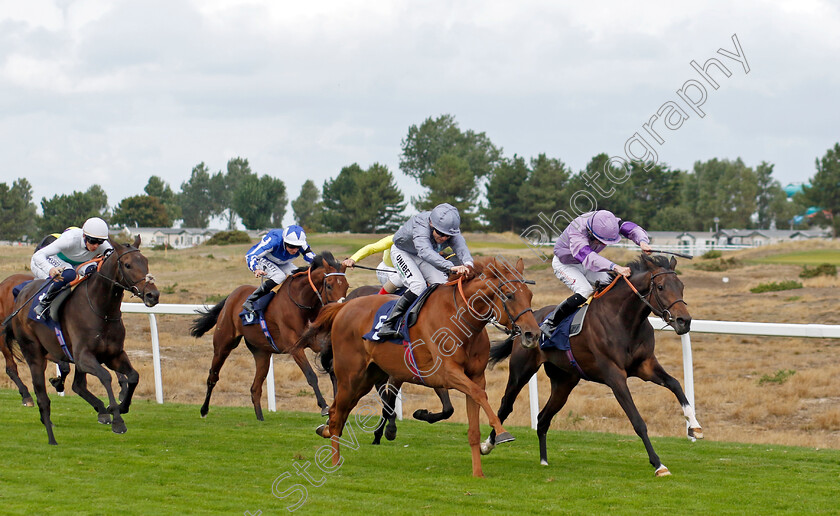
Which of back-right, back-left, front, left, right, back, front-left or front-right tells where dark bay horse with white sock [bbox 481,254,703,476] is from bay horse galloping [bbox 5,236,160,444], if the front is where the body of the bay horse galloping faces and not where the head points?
front

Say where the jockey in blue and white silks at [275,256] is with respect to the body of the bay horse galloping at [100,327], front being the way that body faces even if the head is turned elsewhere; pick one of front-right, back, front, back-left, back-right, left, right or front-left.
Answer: left

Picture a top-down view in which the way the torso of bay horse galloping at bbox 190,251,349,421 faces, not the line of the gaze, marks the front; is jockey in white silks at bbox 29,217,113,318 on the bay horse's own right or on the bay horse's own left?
on the bay horse's own right

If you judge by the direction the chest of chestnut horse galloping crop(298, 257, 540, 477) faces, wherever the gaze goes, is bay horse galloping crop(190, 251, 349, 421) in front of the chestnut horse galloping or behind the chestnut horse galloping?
behind

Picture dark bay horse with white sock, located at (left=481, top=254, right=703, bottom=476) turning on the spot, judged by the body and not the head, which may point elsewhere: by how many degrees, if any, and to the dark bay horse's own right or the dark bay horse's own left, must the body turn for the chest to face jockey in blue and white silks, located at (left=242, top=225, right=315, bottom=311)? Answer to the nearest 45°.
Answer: approximately 180°

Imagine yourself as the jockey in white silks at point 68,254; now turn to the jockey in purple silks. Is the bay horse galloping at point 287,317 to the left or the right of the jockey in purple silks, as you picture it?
left

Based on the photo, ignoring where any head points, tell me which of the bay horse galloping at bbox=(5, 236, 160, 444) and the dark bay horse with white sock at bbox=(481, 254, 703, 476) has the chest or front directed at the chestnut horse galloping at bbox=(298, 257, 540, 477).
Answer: the bay horse galloping

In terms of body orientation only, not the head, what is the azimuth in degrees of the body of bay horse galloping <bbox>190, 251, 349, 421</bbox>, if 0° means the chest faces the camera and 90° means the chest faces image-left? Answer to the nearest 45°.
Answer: approximately 315°

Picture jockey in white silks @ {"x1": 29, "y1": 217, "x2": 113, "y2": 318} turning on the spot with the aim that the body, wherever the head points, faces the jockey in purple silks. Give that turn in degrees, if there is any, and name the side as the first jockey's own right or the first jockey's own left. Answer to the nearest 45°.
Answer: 0° — they already face them

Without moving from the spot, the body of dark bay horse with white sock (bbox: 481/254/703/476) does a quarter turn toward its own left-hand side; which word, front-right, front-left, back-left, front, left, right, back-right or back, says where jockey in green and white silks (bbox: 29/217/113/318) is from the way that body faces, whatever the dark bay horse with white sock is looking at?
back-left

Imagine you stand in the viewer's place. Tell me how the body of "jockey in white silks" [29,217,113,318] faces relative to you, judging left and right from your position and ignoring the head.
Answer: facing the viewer and to the right of the viewer

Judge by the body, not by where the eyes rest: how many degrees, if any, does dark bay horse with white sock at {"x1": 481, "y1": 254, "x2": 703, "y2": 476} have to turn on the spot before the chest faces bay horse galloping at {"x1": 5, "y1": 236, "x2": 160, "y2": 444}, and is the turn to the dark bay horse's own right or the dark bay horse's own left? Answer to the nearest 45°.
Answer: approximately 135° to the dark bay horse's own right

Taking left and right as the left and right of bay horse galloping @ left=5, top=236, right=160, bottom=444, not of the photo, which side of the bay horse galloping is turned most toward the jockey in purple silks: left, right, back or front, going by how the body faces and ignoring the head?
front

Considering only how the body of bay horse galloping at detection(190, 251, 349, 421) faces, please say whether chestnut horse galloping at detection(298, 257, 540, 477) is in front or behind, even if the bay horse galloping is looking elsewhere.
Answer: in front

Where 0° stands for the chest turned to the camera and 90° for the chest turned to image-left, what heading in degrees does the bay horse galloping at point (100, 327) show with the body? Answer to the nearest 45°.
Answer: approximately 315°

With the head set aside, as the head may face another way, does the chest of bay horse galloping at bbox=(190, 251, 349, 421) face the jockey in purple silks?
yes

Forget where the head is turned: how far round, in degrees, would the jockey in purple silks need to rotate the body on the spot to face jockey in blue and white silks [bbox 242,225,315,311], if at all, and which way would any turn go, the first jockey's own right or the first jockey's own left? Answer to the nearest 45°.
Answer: approximately 180°

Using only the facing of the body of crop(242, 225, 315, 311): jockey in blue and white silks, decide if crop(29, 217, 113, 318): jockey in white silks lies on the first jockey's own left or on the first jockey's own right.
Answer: on the first jockey's own right
